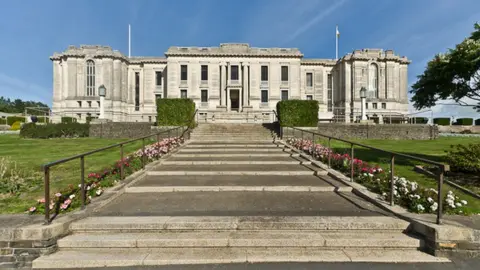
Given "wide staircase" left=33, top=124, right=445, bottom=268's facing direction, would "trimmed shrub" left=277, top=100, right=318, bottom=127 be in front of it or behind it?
behind

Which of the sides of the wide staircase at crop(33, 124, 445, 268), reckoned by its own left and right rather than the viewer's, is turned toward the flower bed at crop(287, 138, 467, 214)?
left

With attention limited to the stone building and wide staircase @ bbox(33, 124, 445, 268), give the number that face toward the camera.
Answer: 2

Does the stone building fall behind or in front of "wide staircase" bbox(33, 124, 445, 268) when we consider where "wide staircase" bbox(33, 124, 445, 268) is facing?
behind

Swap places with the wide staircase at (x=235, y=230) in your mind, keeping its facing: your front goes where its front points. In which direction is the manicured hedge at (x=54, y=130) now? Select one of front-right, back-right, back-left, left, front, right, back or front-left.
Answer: back-right

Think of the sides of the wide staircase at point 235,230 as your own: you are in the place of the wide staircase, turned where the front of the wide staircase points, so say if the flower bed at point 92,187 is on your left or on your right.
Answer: on your right

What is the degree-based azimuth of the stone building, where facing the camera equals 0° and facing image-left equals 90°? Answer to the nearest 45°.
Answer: approximately 0°

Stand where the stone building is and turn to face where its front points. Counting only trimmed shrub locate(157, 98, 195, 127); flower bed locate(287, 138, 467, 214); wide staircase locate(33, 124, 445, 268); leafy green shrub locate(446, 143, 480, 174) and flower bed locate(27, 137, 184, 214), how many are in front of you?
5

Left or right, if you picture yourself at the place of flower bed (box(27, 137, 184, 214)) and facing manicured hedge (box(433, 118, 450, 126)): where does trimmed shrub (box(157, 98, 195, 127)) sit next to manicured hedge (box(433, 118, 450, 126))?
left

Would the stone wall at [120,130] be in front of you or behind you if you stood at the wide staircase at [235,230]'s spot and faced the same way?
behind
